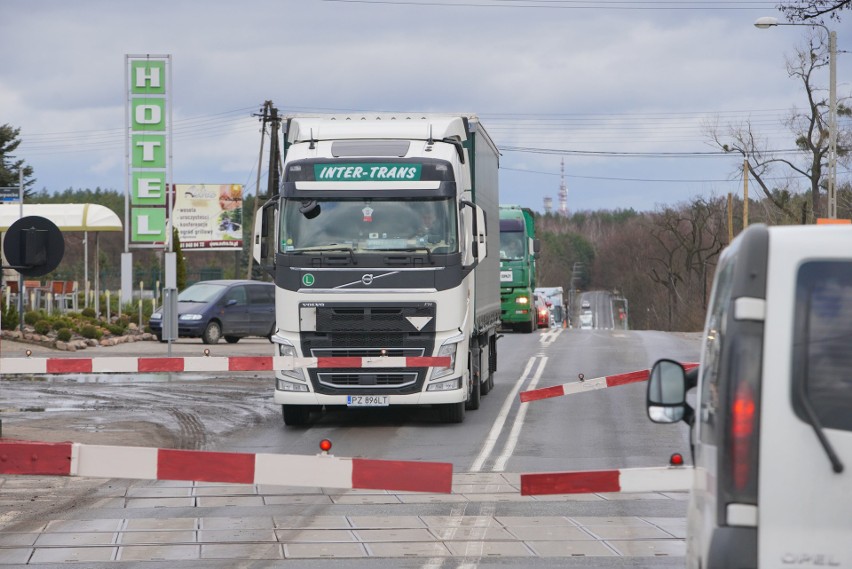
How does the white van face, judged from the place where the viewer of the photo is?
facing away from the viewer

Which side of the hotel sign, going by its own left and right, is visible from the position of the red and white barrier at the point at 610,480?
front

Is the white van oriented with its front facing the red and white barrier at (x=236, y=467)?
no

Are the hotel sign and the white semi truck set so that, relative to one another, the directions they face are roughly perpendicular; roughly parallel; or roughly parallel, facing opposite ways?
roughly parallel

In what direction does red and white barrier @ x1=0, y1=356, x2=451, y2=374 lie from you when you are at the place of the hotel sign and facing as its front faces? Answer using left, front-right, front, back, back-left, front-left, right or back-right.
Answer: front

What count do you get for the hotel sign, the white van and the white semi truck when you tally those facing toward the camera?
2

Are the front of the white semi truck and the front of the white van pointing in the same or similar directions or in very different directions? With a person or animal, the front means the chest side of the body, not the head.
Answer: very different directions

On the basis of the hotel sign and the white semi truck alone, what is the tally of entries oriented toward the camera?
2

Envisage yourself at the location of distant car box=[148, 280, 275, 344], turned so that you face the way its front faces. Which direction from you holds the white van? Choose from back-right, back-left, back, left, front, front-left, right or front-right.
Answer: front-left

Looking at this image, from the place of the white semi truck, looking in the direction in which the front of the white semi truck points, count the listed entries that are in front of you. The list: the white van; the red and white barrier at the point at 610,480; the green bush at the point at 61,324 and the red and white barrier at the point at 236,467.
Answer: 3

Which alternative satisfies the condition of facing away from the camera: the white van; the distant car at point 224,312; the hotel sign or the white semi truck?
the white van

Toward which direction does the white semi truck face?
toward the camera

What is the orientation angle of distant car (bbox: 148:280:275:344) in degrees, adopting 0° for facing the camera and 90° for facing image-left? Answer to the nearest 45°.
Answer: approximately 45°
